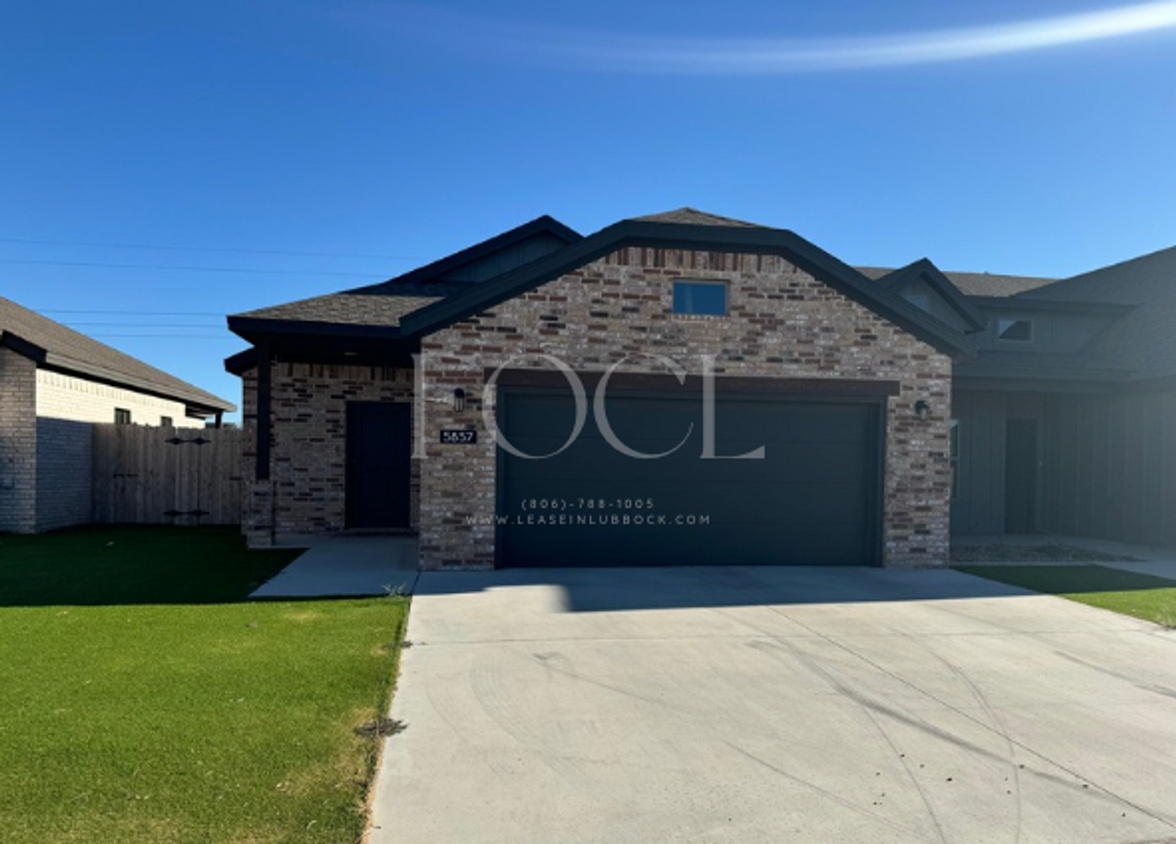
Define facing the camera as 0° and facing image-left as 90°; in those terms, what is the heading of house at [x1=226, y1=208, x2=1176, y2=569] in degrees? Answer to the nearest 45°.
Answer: approximately 0°

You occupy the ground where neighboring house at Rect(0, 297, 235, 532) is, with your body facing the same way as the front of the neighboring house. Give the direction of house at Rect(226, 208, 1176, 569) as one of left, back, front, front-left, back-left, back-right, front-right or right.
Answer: front-left

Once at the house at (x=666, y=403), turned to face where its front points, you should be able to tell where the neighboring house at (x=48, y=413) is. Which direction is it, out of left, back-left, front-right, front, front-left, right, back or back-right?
right

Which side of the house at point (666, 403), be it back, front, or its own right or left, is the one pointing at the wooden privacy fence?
right

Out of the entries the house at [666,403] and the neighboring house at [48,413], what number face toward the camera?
2
